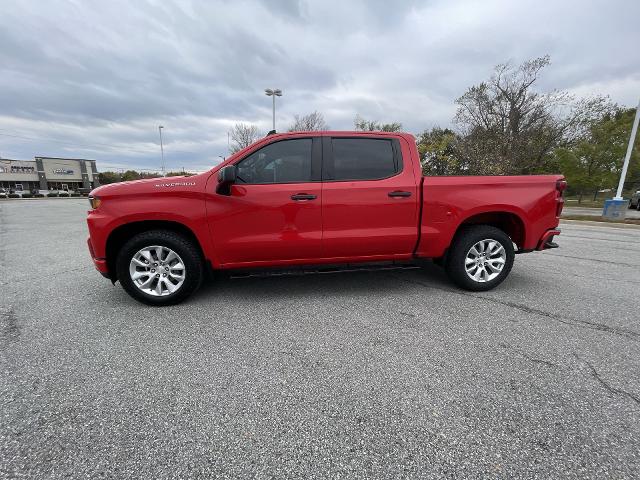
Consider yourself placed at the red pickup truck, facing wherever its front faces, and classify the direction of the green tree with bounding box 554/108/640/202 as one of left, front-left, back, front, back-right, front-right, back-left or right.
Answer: back-right

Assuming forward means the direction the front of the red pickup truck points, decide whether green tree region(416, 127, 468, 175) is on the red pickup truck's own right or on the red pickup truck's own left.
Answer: on the red pickup truck's own right

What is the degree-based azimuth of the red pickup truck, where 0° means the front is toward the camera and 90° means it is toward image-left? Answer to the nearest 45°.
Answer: approximately 90°
